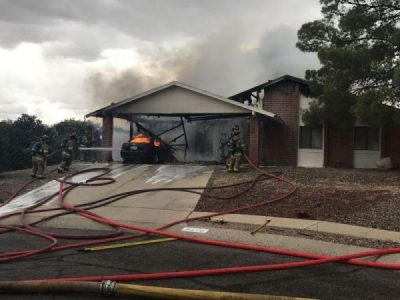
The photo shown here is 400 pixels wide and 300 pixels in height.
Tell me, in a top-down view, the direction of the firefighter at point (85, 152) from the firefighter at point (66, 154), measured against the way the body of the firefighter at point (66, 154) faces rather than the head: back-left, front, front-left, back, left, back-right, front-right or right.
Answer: left

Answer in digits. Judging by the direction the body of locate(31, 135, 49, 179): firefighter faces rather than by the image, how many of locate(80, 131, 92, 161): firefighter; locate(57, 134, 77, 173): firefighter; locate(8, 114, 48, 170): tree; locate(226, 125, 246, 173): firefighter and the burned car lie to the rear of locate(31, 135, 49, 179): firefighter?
0

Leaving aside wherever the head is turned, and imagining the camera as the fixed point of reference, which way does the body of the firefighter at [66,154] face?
to the viewer's right

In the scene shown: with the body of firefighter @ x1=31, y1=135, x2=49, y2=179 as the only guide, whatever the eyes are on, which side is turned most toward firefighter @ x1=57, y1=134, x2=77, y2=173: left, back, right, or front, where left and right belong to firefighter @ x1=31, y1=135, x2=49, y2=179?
front

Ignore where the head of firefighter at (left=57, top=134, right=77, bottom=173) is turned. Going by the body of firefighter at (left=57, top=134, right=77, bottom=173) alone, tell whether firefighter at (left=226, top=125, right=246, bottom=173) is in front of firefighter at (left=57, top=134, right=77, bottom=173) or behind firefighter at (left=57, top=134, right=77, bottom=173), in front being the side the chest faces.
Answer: in front

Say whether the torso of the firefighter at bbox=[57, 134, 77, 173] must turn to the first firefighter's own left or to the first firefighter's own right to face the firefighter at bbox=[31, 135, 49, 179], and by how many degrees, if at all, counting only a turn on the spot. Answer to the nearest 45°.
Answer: approximately 135° to the first firefighter's own right

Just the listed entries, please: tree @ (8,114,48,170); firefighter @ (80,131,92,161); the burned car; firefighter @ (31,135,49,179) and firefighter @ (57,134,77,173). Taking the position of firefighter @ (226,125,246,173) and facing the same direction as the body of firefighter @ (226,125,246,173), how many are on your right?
0

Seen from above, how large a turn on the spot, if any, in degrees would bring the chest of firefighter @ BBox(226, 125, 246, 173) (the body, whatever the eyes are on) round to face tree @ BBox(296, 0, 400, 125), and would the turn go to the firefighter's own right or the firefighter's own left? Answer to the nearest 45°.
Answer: approximately 90° to the firefighter's own right

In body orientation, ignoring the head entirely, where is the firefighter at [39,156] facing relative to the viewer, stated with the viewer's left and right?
facing away from the viewer and to the right of the viewer

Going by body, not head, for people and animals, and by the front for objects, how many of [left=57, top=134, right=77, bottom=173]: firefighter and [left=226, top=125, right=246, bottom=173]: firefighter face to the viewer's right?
1
